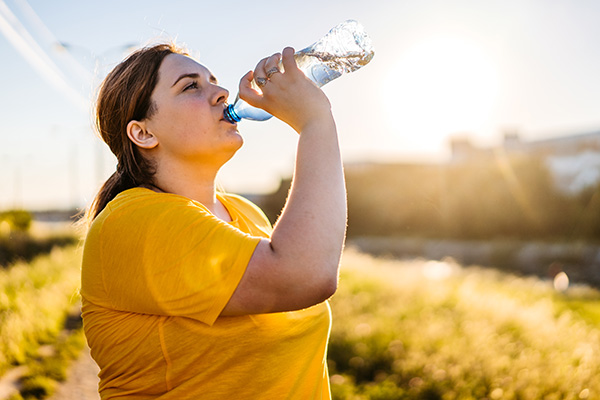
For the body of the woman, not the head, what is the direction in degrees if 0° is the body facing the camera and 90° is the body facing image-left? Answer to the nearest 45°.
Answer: approximately 270°
